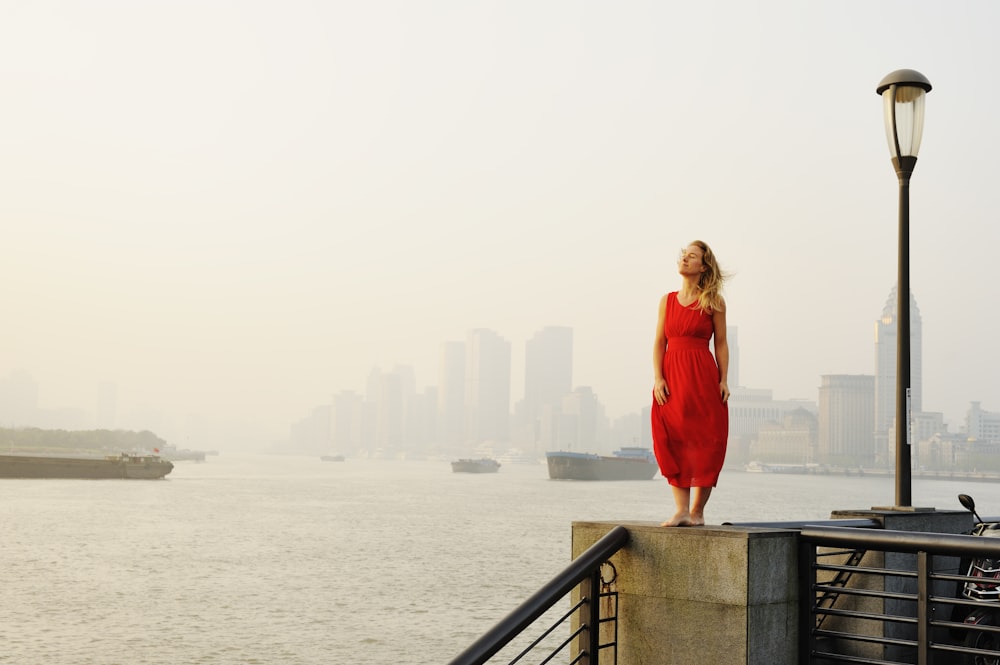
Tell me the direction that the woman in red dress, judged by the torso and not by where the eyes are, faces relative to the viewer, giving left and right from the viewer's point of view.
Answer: facing the viewer and to the left of the viewer

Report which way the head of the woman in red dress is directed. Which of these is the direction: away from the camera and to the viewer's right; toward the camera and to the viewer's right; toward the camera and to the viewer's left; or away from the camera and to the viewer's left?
toward the camera and to the viewer's left
